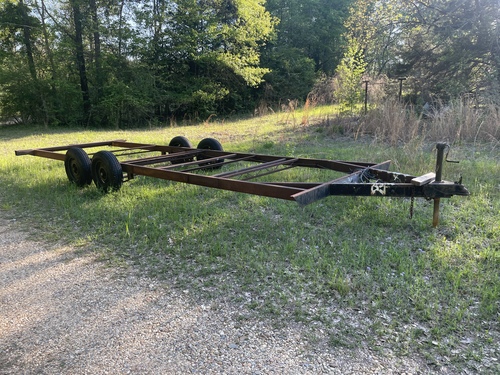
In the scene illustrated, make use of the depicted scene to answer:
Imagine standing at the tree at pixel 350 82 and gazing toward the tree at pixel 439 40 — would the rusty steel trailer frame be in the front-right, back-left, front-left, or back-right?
back-right

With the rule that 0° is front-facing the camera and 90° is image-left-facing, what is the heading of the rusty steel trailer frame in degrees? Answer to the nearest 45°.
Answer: approximately 315°

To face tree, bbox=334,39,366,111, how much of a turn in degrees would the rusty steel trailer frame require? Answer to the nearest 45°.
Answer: approximately 135° to its left

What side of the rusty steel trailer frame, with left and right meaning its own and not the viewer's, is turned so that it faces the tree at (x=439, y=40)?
left
